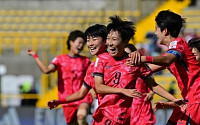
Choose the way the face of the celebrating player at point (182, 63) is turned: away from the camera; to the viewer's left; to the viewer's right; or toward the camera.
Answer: to the viewer's left

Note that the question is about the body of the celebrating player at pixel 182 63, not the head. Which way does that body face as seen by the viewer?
to the viewer's left

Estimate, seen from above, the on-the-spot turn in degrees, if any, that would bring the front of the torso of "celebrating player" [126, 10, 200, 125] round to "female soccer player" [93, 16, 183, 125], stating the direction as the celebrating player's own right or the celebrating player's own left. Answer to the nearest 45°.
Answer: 0° — they already face them

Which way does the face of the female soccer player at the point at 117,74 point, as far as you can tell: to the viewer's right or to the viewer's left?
to the viewer's left

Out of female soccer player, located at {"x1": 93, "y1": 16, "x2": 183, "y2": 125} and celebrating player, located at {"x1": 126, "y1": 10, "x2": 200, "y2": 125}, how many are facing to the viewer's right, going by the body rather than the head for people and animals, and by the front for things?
0

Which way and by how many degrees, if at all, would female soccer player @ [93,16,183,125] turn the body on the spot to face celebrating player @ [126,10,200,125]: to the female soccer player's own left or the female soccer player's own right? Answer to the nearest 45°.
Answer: approximately 135° to the female soccer player's own left

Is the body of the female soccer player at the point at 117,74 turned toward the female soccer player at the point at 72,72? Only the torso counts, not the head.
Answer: no
